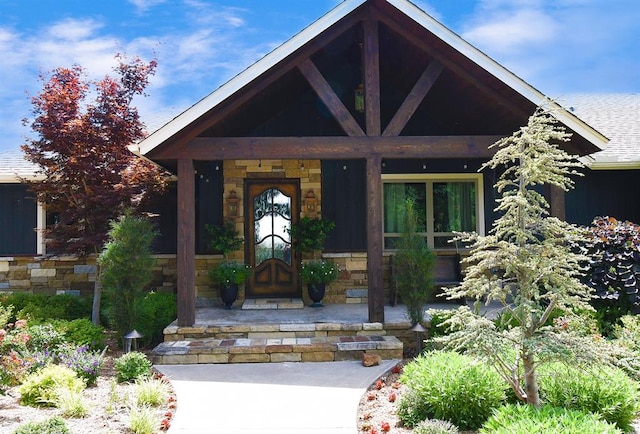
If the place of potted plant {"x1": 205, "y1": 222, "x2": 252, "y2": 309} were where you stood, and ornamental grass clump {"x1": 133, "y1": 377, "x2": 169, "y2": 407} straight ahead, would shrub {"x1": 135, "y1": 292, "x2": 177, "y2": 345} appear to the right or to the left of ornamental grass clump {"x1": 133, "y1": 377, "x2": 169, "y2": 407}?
right

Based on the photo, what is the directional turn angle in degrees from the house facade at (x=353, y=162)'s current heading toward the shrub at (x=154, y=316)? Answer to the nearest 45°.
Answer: approximately 45° to its right

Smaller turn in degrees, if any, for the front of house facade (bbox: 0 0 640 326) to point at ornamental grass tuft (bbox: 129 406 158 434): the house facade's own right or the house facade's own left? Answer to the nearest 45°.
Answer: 0° — it already faces it

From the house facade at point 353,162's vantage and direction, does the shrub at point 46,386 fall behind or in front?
in front

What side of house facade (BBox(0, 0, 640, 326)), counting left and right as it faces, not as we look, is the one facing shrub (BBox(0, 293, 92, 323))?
right

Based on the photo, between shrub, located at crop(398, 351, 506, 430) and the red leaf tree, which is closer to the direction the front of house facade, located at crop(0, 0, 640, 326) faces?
the shrub

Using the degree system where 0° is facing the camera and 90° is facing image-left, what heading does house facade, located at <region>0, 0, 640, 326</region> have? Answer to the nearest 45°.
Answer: approximately 0°

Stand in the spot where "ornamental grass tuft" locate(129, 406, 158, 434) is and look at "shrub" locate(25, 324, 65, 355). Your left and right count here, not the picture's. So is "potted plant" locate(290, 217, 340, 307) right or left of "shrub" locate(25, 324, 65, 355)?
right

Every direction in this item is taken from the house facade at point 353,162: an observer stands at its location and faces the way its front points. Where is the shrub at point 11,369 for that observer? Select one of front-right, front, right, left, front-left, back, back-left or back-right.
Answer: front-right

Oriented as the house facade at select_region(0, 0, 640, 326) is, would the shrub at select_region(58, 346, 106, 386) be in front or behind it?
in front

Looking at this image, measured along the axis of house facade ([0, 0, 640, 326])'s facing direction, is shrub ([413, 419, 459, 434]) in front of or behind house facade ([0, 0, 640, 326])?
in front

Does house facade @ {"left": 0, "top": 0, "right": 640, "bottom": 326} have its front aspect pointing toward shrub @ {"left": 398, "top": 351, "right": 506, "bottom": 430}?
yes
